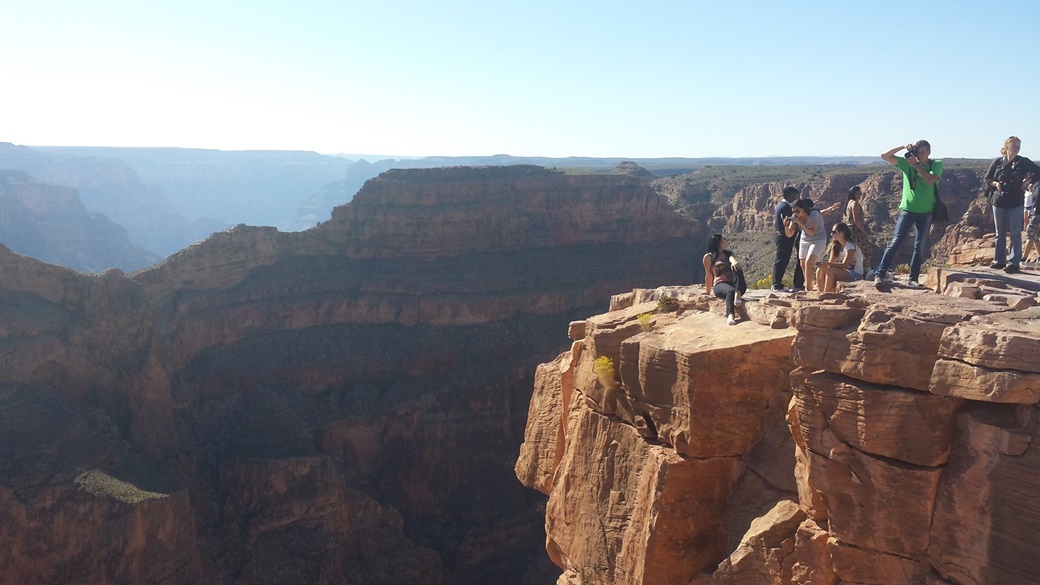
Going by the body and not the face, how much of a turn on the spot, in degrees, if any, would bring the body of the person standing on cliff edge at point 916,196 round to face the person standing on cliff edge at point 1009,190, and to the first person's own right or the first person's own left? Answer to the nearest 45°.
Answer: approximately 180°

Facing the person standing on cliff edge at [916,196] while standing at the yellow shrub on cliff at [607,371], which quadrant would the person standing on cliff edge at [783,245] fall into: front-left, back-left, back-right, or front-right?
front-left

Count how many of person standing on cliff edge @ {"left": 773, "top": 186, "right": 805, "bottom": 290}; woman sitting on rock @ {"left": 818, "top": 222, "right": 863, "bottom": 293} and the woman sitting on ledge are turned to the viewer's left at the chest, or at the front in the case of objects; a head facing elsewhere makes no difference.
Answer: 1

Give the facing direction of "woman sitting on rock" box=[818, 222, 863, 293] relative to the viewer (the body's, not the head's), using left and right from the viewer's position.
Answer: facing to the left of the viewer

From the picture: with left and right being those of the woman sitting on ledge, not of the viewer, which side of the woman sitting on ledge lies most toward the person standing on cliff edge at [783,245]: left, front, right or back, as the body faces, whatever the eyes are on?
left

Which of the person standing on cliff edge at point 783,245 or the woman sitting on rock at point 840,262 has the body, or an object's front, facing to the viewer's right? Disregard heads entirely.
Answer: the person standing on cliff edge

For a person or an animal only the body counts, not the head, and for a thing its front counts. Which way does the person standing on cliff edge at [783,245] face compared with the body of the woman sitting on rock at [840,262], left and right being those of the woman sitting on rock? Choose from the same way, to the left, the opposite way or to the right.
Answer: the opposite way

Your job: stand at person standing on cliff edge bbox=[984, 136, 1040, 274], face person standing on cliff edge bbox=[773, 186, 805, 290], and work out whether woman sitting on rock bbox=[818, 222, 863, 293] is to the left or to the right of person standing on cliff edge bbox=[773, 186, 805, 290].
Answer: left
